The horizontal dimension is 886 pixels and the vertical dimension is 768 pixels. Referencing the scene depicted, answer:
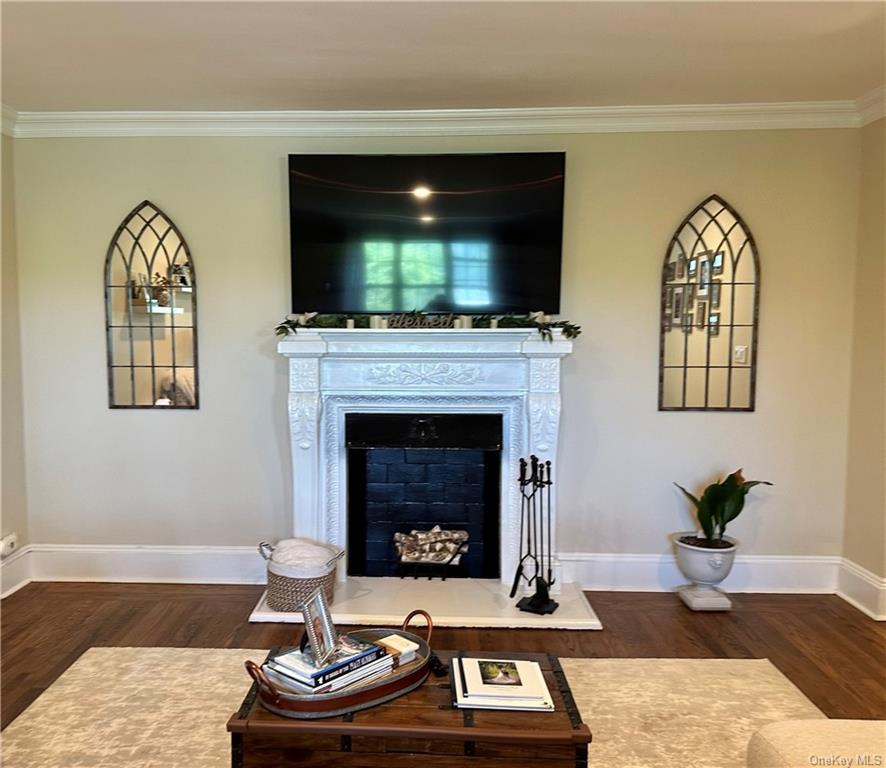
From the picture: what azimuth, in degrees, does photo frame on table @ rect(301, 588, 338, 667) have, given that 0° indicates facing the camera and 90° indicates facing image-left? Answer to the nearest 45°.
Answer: approximately 315°

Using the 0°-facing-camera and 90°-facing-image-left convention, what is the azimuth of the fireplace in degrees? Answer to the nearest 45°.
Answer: approximately 0°

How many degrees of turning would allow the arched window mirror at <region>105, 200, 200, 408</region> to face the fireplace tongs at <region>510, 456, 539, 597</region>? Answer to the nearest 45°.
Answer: approximately 45° to its left

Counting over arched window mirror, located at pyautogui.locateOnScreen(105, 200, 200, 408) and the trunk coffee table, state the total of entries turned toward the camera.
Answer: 2

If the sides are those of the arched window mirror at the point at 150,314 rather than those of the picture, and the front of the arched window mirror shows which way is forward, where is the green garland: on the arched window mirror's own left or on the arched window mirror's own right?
on the arched window mirror's own left
